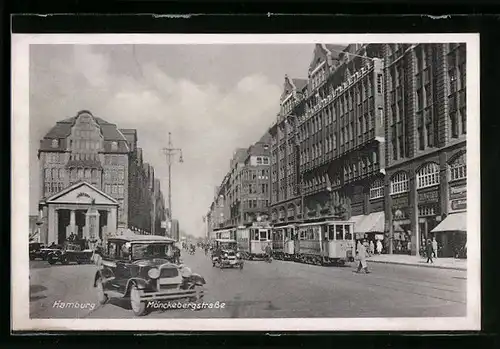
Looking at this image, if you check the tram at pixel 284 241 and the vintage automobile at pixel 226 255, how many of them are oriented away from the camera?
1

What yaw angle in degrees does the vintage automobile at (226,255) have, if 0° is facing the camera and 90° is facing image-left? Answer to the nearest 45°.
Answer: approximately 315°

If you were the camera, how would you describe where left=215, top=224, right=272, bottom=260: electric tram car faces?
facing the viewer and to the right of the viewer

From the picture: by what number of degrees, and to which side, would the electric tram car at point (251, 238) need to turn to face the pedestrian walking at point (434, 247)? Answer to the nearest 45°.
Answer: approximately 45° to its left

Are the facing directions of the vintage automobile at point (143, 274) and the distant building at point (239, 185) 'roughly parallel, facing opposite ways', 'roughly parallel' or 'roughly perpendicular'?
roughly perpendicular
